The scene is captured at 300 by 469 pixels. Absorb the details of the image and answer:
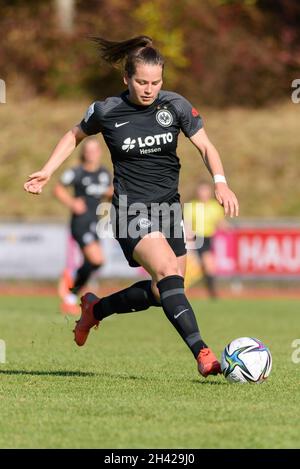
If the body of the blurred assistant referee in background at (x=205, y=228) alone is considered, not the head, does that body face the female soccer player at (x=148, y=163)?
yes

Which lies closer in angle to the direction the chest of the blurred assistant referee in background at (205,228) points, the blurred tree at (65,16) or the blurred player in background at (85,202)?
the blurred player in background

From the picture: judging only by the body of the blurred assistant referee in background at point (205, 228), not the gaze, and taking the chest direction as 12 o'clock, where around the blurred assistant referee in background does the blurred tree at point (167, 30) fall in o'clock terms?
The blurred tree is roughly at 6 o'clock from the blurred assistant referee in background.

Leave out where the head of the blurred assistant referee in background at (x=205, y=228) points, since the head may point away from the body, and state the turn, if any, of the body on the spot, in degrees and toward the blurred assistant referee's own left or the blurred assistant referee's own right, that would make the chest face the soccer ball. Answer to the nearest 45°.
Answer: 0° — they already face it

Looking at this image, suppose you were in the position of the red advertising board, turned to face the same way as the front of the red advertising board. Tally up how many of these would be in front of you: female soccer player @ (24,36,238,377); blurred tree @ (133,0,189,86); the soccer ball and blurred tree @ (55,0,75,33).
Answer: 2

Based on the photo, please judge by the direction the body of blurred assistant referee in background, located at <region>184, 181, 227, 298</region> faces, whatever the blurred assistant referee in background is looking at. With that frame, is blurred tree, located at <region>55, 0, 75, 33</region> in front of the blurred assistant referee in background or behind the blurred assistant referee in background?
behind

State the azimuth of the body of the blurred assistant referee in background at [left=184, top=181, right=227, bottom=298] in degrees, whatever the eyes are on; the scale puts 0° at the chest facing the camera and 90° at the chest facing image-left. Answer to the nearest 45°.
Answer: approximately 0°

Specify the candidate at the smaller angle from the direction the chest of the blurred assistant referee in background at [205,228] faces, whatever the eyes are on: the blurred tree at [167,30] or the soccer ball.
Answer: the soccer ball

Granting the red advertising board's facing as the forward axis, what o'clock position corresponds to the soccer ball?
The soccer ball is roughly at 12 o'clock from the red advertising board.

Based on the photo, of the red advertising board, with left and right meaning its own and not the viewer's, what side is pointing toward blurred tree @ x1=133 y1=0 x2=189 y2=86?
back
